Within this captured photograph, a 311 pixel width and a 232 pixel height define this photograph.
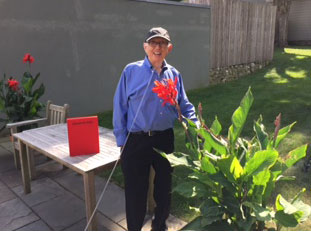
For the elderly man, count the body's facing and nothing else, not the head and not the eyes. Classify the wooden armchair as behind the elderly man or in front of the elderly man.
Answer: behind

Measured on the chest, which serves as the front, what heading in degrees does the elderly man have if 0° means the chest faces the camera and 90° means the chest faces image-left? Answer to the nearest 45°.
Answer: approximately 0°

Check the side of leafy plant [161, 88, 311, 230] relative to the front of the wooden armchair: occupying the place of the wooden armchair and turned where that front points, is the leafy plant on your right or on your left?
on your left

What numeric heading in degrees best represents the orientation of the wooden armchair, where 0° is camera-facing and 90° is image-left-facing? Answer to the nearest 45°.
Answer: approximately 45°

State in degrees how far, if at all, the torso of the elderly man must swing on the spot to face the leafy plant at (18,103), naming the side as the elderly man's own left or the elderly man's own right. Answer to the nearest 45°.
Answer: approximately 135° to the elderly man's own right

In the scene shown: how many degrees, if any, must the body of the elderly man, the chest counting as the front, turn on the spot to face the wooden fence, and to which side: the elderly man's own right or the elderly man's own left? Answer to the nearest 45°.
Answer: approximately 180°

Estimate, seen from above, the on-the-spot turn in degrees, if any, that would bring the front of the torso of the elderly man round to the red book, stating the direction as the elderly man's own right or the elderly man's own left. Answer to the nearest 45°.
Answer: approximately 135° to the elderly man's own right
